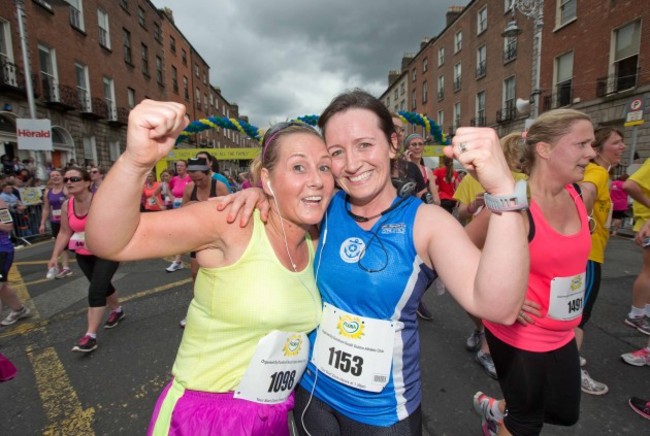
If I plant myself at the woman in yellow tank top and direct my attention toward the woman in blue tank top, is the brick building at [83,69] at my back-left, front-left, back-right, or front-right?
back-left

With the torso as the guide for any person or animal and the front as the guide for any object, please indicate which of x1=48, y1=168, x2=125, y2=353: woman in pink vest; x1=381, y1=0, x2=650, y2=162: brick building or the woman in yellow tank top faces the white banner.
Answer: the brick building

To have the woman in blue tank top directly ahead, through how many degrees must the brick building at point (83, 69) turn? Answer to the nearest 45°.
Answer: approximately 45° to its right

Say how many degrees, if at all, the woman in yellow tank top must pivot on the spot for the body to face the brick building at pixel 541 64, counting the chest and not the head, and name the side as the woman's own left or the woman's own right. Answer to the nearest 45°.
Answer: approximately 90° to the woman's own left

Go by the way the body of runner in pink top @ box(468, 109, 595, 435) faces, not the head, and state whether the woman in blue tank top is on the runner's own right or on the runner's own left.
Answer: on the runner's own right

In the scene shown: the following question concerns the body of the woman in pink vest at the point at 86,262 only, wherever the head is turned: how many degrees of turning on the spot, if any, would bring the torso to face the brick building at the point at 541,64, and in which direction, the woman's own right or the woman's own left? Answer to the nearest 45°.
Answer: approximately 135° to the woman's own left

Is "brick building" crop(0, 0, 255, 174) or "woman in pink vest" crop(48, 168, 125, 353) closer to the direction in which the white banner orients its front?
the woman in pink vest

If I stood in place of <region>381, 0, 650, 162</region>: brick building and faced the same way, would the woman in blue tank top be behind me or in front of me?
in front

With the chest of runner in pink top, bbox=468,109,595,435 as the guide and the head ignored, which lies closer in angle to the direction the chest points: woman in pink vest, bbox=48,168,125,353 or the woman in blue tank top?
the woman in blue tank top

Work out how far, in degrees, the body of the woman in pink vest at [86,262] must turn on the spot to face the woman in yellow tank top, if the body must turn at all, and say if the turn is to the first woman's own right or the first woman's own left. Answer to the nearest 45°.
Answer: approximately 45° to the first woman's own left

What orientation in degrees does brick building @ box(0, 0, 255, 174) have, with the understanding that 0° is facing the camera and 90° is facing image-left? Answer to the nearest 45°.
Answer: approximately 315°

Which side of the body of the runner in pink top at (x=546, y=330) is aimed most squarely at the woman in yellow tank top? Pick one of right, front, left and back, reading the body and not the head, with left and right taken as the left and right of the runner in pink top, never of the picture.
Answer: right

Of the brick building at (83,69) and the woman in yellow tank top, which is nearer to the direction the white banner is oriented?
the woman in yellow tank top
